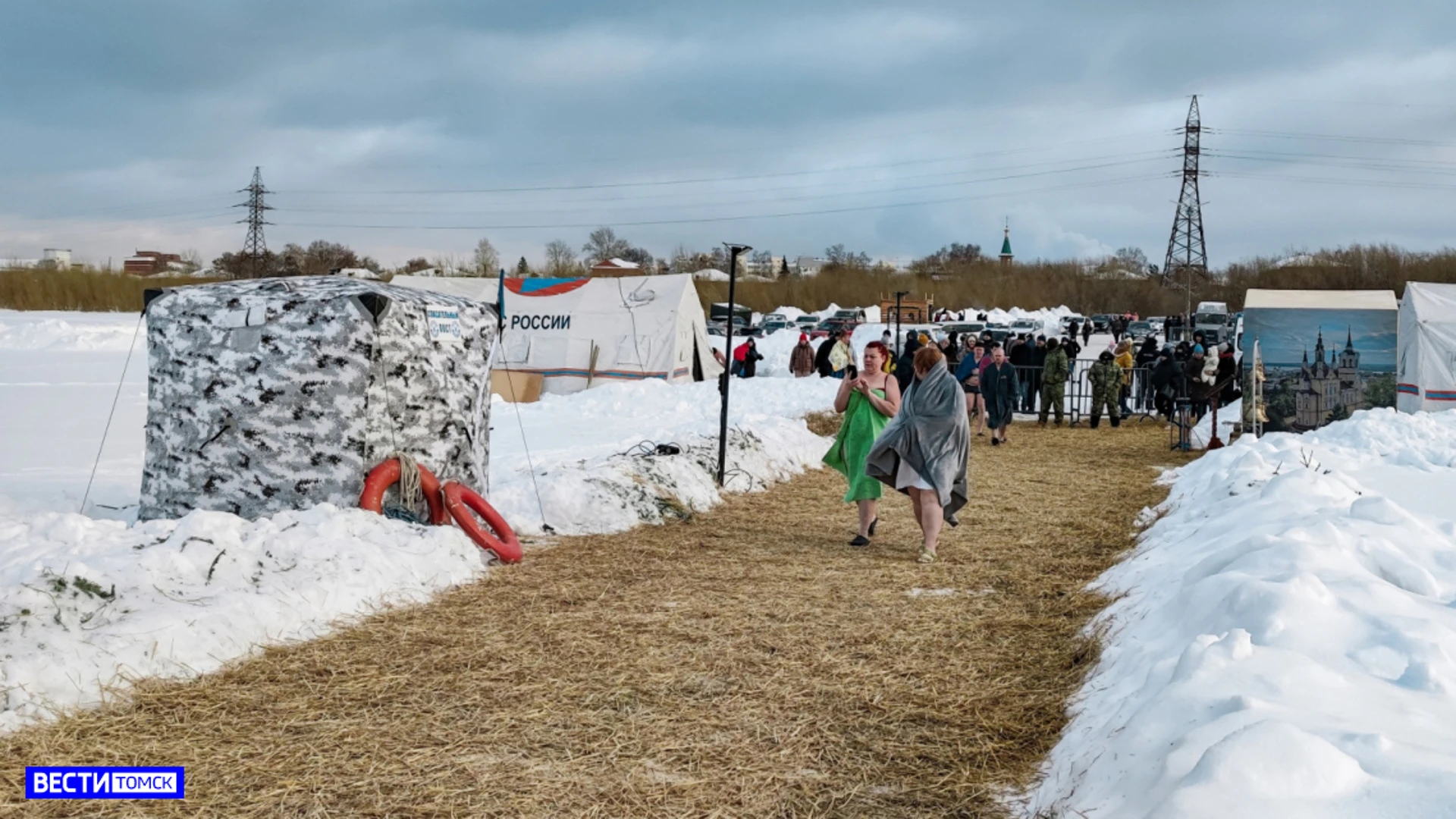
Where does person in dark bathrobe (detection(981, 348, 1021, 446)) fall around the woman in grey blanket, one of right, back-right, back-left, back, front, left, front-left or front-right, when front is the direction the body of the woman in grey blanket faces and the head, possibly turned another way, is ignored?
back-right

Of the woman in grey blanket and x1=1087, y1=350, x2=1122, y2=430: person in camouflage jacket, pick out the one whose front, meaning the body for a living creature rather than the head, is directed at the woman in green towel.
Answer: the person in camouflage jacket

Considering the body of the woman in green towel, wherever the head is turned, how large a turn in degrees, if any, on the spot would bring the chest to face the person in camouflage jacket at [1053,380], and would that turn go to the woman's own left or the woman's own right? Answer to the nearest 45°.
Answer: approximately 135° to the woman's own right

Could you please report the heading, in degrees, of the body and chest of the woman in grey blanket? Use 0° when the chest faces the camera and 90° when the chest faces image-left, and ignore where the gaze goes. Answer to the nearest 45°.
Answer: approximately 45°

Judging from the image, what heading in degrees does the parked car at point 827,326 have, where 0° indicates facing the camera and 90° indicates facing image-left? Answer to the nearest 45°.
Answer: approximately 45°

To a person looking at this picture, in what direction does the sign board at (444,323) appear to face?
facing the viewer and to the right of the viewer
